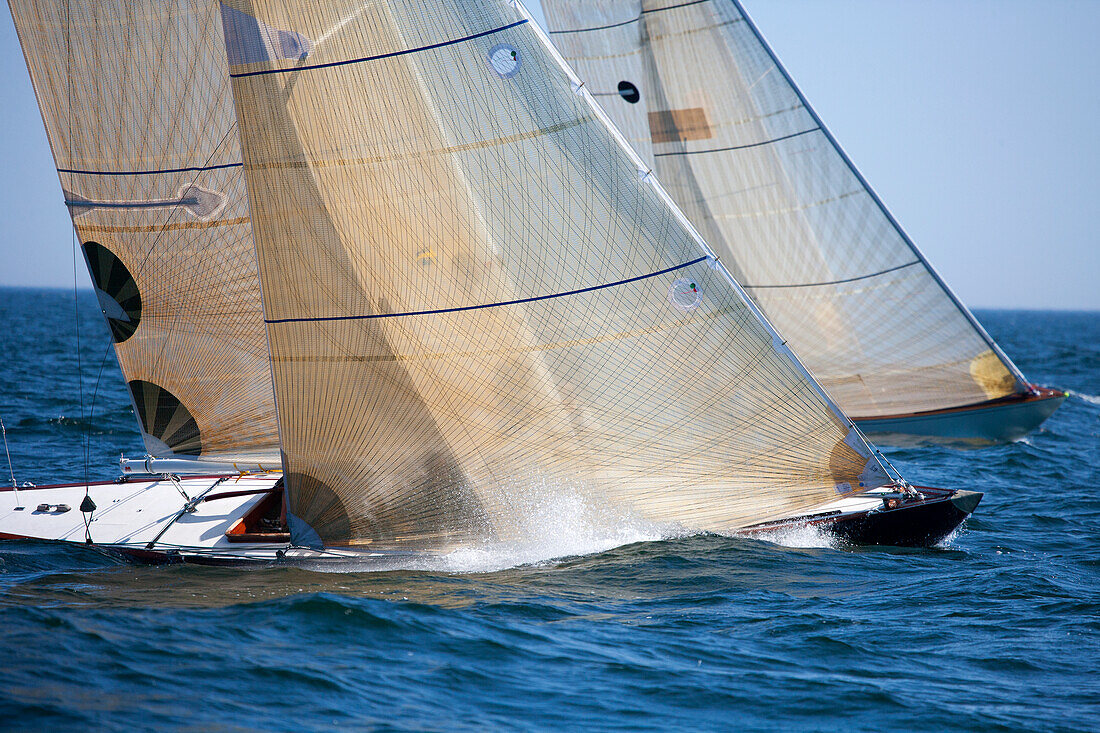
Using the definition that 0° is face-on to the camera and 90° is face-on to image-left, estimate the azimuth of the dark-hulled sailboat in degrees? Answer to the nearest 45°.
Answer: approximately 270°
